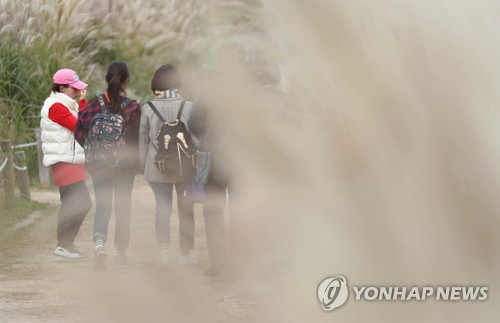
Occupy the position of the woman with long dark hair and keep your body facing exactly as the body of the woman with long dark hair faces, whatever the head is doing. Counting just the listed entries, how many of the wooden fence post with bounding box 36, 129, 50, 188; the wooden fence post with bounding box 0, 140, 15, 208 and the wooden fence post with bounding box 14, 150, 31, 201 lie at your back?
0

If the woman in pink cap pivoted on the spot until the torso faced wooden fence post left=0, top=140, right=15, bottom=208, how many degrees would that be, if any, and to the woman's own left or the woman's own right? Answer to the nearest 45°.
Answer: approximately 90° to the woman's own left

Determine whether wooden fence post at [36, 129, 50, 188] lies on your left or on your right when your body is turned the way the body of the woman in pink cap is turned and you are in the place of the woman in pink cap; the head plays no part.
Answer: on your left

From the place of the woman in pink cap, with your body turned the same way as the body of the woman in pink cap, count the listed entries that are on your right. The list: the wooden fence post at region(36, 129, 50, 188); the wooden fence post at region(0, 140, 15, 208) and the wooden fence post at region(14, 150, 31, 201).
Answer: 0

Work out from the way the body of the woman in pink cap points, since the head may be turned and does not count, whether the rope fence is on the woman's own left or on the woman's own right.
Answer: on the woman's own left

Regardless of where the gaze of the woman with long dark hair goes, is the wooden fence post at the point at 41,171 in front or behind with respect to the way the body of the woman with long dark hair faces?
in front

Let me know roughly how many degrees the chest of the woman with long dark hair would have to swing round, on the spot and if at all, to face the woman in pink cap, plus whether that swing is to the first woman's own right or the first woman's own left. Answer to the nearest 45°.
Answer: approximately 45° to the first woman's own left

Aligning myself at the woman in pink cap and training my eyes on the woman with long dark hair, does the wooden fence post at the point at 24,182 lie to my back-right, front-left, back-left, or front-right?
back-left

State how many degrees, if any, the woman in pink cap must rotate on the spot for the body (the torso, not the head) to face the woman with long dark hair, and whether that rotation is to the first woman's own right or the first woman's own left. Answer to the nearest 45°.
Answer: approximately 45° to the first woman's own right

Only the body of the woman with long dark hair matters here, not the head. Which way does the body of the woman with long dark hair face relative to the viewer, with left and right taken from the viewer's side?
facing away from the viewer
